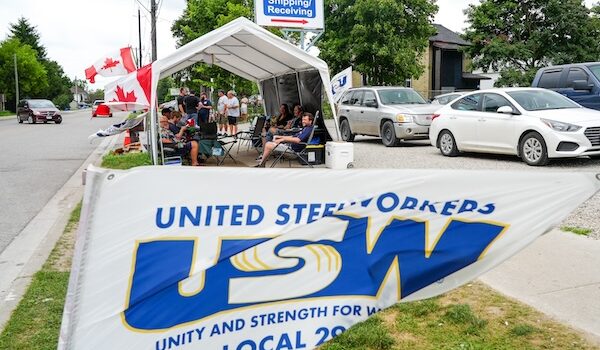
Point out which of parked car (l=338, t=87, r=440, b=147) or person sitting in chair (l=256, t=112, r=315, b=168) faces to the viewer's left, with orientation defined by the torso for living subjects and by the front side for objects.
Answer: the person sitting in chair

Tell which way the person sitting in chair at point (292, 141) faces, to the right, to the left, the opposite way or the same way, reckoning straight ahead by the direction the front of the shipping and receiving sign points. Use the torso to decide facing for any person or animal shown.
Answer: to the right

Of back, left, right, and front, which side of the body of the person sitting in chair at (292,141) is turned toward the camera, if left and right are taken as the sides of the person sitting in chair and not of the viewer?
left

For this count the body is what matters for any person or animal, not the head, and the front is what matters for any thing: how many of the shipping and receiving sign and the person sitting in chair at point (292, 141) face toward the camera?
1

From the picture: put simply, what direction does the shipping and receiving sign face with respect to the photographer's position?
facing the viewer

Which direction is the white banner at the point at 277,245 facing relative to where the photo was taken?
toward the camera

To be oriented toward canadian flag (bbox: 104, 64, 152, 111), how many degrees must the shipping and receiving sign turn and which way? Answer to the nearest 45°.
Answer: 0° — it already faces it

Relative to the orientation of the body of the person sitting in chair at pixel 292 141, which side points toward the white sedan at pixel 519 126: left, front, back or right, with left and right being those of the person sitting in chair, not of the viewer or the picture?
back

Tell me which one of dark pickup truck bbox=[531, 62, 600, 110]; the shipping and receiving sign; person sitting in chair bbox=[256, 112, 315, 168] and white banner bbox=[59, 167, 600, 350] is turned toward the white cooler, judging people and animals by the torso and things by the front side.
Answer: the shipping and receiving sign

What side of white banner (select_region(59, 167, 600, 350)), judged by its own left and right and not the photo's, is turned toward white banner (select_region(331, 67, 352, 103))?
back

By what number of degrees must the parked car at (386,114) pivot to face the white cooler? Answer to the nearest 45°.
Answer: approximately 45° to its right

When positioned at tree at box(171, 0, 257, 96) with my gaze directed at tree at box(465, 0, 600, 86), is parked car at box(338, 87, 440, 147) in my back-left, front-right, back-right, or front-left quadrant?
front-right
